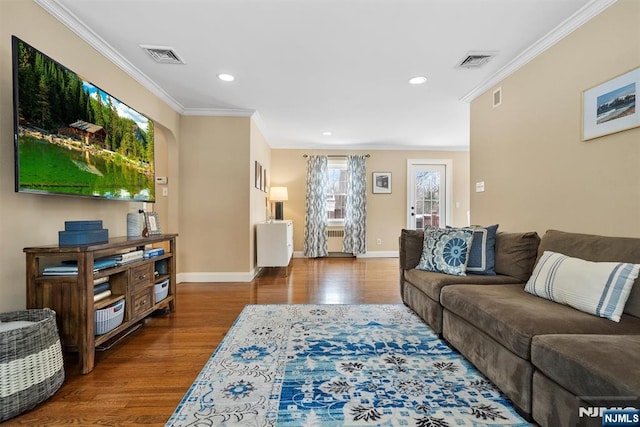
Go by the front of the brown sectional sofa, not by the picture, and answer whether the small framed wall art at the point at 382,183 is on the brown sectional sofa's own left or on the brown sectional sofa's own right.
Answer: on the brown sectional sofa's own right

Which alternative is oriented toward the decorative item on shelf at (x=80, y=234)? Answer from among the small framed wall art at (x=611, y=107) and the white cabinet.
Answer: the small framed wall art

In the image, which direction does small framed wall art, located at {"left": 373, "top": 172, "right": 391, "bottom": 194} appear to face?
toward the camera

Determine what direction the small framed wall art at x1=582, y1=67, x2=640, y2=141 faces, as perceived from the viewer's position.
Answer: facing the viewer and to the left of the viewer

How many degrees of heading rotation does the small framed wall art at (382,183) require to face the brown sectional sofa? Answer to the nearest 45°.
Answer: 0° — it already faces it

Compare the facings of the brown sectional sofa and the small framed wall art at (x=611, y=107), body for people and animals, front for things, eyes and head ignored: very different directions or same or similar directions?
same or similar directions

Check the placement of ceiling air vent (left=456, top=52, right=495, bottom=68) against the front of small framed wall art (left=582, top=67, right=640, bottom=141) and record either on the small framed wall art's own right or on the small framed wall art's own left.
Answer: on the small framed wall art's own right

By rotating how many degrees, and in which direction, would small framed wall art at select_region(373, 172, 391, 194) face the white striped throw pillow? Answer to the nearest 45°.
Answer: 0° — it already faces it

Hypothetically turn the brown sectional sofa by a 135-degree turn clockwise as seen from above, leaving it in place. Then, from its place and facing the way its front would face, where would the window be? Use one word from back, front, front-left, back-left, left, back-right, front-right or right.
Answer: front-left
